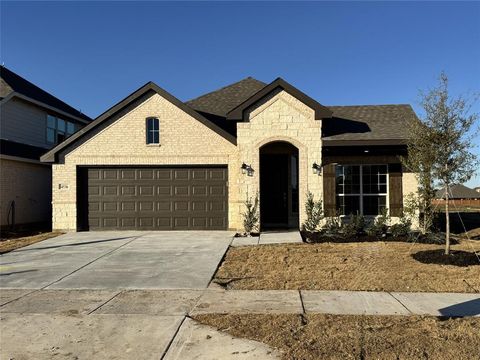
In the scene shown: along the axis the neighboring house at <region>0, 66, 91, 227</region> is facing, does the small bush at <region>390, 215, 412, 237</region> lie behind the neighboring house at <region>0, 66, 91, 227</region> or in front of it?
in front

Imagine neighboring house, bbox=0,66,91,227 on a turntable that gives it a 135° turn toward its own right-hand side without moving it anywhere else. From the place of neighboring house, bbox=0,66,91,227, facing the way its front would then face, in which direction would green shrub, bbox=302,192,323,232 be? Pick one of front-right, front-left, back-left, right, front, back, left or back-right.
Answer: back

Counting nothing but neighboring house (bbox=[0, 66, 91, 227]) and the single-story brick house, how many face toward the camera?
2

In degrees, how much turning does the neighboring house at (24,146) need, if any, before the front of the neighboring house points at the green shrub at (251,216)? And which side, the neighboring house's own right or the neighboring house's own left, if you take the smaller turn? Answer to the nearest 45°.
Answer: approximately 45° to the neighboring house's own left

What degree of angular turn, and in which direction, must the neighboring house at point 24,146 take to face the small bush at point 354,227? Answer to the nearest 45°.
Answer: approximately 45° to its left

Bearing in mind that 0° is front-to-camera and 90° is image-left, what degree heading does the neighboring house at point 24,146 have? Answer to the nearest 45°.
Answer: approximately 0°
